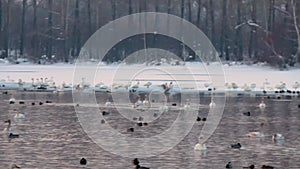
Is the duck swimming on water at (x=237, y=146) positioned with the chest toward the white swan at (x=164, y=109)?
no

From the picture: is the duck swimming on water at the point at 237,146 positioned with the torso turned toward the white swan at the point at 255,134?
no
